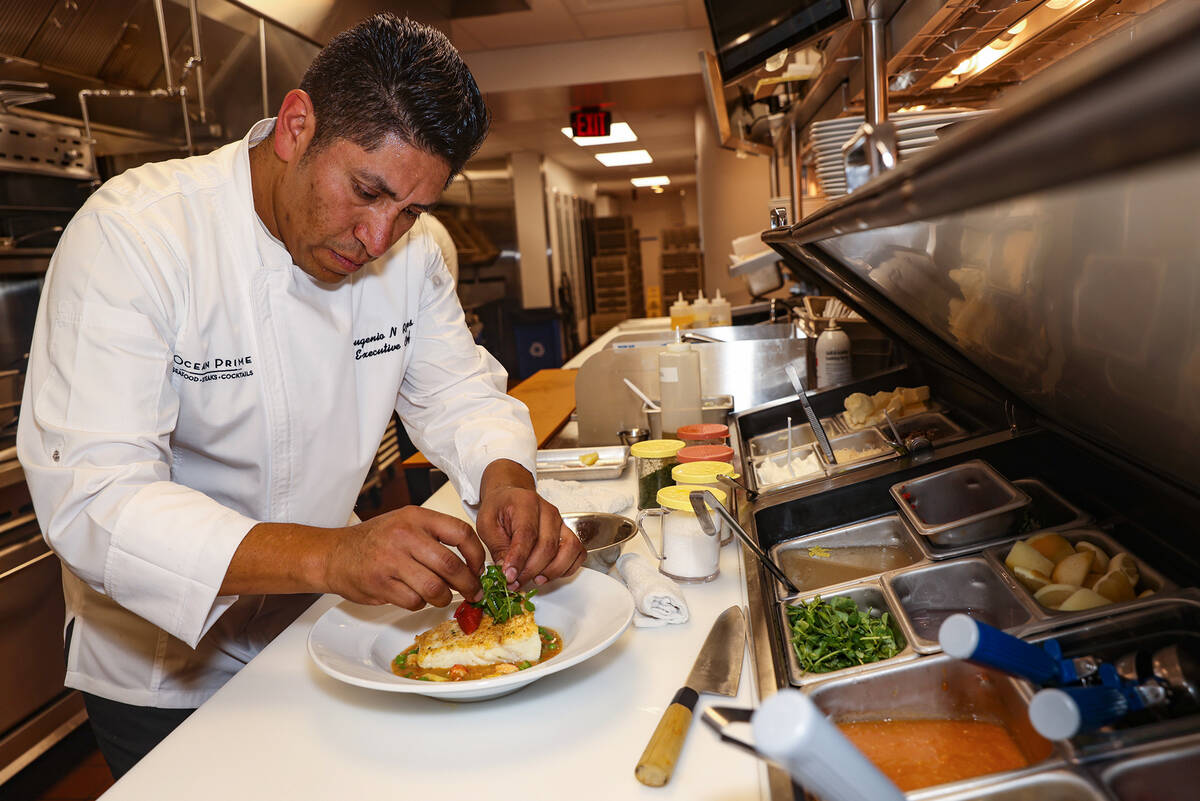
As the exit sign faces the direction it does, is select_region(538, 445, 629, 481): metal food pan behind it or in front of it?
in front

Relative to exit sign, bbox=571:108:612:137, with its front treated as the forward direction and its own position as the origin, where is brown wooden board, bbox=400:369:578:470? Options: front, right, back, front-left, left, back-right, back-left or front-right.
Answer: front

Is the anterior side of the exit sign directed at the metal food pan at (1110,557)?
yes

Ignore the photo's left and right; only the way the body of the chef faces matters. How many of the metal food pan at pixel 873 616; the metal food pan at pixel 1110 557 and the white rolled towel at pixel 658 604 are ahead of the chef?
3

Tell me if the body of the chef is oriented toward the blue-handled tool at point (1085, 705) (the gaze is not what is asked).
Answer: yes

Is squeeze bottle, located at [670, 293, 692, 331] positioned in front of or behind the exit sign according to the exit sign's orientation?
in front

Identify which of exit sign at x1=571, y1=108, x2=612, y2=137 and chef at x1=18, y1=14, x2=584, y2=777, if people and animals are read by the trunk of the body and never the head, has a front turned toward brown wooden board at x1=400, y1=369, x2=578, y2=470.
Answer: the exit sign

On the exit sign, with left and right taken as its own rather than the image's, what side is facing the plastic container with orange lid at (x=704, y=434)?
front

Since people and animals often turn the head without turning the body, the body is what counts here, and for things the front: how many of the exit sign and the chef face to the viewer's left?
0

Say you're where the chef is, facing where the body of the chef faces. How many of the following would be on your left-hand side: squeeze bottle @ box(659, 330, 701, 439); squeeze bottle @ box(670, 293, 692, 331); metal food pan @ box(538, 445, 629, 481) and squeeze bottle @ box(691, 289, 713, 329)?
4

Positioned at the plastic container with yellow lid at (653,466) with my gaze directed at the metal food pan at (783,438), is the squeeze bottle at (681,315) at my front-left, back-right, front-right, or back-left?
front-left

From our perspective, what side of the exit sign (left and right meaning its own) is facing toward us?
front

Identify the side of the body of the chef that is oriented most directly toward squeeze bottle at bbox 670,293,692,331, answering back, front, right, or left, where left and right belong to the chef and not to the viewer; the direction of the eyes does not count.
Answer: left

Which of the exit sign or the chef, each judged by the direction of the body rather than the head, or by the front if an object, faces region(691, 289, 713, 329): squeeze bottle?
the exit sign

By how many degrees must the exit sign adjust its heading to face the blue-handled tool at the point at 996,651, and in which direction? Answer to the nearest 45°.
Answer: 0° — it already faces it

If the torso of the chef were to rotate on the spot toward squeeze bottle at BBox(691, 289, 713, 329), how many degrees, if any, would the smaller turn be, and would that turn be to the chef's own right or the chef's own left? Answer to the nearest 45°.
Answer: approximately 90° to the chef's own left

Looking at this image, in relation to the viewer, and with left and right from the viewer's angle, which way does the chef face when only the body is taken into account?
facing the viewer and to the right of the viewer

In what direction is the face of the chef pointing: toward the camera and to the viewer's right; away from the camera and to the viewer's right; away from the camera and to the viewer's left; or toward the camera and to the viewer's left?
toward the camera and to the viewer's right

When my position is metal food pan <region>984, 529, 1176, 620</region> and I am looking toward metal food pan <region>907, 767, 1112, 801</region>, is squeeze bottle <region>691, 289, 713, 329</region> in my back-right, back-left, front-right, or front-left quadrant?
back-right

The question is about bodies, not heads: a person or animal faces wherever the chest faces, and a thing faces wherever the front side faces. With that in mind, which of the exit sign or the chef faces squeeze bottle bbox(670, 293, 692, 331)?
the exit sign

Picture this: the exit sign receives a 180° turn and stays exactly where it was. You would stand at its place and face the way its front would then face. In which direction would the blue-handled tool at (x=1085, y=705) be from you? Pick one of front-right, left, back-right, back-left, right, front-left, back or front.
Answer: back
